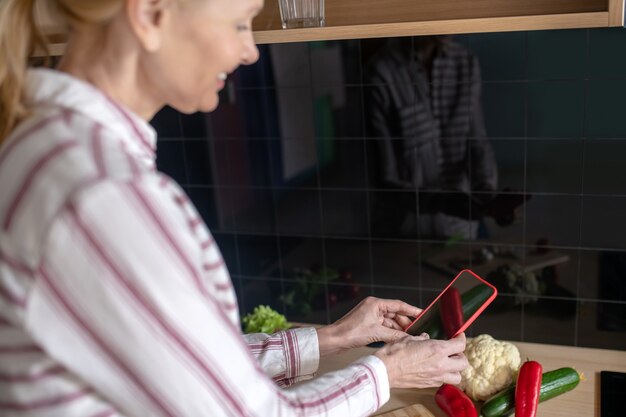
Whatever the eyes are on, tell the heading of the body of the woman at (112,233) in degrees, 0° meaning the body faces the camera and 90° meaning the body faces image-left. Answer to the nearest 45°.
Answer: approximately 270°

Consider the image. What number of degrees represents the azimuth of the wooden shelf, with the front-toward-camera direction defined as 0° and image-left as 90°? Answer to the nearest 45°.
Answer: approximately 0°

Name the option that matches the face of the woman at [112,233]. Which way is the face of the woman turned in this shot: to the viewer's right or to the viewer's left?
to the viewer's right

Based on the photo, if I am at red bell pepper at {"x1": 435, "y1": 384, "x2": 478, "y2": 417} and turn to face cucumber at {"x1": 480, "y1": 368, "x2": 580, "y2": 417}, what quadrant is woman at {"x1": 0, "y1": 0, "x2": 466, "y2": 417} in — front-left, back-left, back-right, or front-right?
back-right

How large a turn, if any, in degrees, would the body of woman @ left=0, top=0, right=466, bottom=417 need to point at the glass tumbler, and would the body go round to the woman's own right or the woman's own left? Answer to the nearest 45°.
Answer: approximately 90° to the woman's own left
